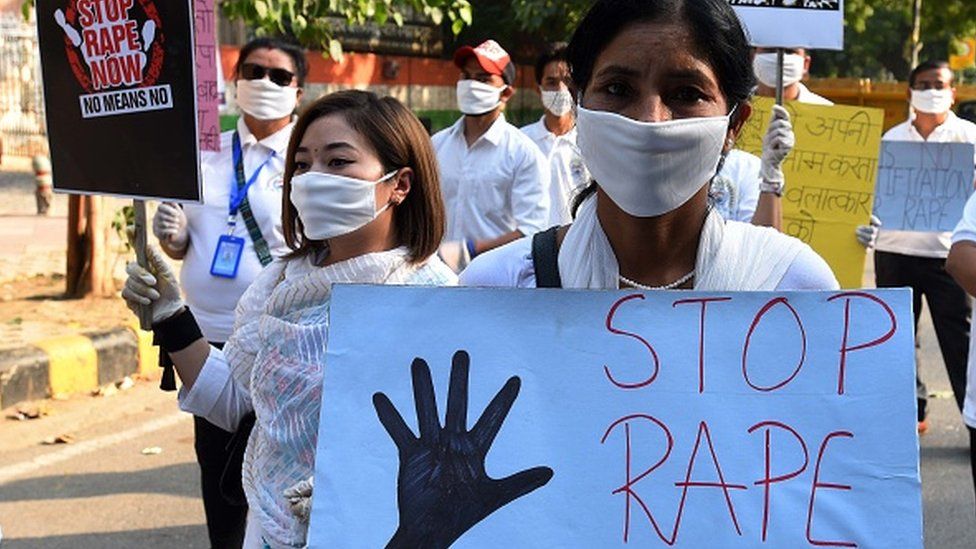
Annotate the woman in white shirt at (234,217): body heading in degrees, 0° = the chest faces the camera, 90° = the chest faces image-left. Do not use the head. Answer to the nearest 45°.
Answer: approximately 0°

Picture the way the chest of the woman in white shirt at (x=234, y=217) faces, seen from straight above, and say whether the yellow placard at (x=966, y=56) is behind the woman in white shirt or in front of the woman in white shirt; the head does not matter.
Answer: behind

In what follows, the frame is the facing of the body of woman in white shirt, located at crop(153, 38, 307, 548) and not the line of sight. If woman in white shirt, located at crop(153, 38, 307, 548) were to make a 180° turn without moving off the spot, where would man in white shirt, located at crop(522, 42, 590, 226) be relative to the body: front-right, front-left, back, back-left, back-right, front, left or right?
front-right

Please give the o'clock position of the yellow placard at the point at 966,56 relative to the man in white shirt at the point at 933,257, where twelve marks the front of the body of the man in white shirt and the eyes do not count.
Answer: The yellow placard is roughly at 6 o'clock from the man in white shirt.

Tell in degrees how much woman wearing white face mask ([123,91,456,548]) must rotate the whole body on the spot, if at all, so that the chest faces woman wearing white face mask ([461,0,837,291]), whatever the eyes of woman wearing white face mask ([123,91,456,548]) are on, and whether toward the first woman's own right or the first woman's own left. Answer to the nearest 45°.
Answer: approximately 90° to the first woman's own left

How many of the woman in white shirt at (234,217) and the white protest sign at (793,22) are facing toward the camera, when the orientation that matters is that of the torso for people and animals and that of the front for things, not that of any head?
2

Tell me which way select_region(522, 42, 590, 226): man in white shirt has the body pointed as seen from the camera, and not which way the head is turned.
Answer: toward the camera

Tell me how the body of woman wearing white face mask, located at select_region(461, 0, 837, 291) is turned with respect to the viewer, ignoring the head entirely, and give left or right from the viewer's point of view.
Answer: facing the viewer

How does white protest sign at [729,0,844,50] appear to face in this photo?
toward the camera

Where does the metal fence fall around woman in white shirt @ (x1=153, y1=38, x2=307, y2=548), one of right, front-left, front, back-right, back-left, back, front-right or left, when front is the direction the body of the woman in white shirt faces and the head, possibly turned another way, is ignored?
back

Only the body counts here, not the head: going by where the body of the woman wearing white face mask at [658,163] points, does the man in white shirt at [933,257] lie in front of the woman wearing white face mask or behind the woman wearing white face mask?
behind

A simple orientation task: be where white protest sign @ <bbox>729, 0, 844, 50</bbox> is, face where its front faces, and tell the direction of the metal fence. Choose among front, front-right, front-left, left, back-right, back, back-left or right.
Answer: back-right

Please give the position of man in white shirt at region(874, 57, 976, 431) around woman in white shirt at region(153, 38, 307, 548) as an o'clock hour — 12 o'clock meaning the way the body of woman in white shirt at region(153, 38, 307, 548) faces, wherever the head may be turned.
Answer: man in white shirt at region(874, 57, 976, 431) is roughly at 8 o'clock from woman in white shirt at region(153, 38, 307, 548).
